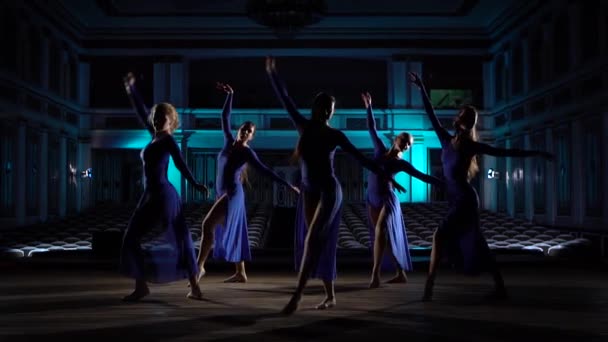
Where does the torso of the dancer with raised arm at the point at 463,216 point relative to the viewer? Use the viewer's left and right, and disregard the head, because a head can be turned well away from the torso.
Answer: facing the viewer and to the left of the viewer
